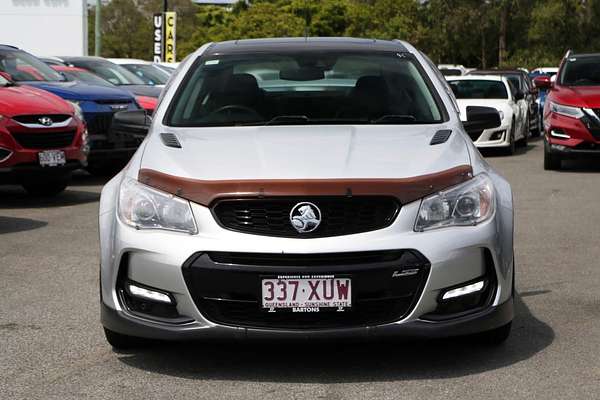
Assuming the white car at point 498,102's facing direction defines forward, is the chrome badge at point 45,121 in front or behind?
in front

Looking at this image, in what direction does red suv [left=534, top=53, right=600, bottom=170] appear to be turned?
toward the camera

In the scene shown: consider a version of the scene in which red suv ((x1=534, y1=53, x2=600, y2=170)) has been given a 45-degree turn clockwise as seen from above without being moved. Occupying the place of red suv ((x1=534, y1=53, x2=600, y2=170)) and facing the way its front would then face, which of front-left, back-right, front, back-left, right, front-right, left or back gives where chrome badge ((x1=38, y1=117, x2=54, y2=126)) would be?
front

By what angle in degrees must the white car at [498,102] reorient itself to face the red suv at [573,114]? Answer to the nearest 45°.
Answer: approximately 45° to its left

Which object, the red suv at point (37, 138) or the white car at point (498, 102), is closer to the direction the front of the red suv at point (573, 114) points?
the red suv

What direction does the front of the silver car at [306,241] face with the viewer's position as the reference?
facing the viewer

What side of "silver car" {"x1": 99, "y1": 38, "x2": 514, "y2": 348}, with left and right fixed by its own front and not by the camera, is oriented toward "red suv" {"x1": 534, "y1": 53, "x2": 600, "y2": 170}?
back

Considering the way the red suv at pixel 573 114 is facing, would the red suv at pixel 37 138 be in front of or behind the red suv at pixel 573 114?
in front

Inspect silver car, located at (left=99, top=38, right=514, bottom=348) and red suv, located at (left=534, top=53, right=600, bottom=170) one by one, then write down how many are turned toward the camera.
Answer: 2

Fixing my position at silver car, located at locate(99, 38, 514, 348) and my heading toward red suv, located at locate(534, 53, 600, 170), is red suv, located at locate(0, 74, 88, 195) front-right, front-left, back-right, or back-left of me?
front-left

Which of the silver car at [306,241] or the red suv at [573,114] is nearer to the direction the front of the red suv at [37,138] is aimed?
the silver car

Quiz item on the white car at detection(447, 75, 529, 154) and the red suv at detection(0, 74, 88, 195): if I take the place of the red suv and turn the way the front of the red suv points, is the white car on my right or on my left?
on my left
